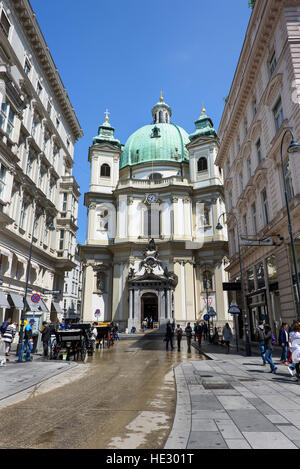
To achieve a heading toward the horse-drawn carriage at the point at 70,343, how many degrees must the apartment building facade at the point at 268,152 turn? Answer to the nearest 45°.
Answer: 0° — it already faces it

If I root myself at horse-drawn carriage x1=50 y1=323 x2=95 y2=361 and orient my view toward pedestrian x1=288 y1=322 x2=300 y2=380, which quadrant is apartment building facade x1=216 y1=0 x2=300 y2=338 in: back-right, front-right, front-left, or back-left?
front-left

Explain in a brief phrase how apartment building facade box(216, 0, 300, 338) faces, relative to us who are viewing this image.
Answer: facing the viewer and to the left of the viewer
